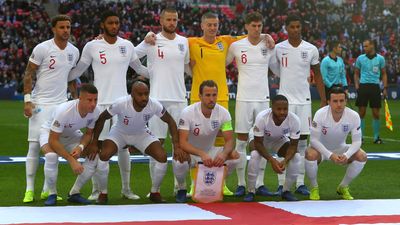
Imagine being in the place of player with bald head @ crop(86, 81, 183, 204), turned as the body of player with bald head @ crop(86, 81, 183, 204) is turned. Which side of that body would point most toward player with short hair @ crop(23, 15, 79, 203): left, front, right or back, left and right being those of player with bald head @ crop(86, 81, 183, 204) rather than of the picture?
right

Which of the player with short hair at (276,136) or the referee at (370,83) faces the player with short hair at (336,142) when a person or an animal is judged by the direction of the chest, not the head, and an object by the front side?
the referee at (370,83)

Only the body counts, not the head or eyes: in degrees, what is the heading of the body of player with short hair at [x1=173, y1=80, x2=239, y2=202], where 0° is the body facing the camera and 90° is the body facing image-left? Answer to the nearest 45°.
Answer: approximately 0°

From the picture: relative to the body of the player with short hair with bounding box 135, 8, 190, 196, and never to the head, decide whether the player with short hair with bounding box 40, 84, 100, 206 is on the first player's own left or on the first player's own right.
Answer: on the first player's own right

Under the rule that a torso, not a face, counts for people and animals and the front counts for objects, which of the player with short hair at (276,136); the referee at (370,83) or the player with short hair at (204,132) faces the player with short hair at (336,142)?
the referee at (370,83)
